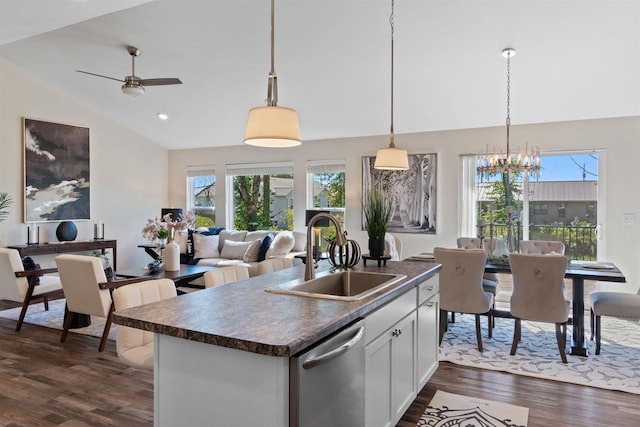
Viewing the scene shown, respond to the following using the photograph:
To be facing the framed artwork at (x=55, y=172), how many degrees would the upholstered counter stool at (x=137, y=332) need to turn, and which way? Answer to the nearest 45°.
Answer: approximately 135° to its left

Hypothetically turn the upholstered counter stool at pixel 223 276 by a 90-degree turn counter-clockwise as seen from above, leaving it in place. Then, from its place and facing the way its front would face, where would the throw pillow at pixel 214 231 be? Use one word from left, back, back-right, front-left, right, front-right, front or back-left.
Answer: front-left

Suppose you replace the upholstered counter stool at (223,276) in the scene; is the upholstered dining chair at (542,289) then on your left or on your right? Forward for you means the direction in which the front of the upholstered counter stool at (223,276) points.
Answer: on your left

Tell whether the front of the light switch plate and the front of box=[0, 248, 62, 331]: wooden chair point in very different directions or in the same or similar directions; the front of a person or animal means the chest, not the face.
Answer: very different directions

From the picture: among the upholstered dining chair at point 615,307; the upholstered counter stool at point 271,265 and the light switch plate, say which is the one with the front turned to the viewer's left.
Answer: the upholstered dining chair at point 615,307

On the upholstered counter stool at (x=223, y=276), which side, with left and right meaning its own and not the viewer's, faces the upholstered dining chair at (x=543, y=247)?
left

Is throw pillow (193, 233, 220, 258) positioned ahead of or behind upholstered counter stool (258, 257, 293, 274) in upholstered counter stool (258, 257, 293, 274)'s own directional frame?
behind

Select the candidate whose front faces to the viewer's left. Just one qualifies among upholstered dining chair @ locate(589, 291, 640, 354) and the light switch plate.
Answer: the upholstered dining chair
